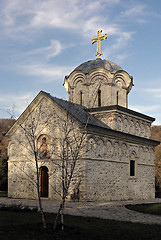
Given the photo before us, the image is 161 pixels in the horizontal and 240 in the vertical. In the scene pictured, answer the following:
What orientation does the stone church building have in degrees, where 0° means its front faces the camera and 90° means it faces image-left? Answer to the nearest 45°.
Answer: approximately 45°
